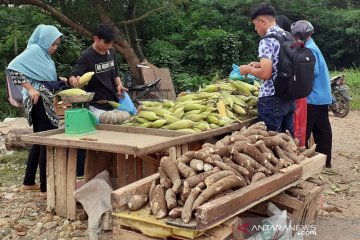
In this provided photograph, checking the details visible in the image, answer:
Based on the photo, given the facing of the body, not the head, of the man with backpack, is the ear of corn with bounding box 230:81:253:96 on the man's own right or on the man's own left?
on the man's own right

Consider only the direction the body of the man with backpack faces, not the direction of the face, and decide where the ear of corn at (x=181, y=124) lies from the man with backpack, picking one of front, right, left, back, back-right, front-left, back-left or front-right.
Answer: front

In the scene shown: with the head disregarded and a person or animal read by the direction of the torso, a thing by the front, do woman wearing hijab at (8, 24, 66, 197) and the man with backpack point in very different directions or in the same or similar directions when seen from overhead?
very different directions

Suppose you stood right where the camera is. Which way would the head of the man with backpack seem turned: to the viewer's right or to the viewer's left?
to the viewer's left

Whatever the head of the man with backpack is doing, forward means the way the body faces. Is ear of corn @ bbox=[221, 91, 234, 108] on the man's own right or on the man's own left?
on the man's own right

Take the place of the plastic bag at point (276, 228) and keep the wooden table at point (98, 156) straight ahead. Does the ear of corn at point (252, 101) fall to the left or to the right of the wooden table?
right

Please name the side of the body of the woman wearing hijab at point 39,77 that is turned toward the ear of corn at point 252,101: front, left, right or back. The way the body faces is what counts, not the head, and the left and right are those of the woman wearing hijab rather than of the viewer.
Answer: front

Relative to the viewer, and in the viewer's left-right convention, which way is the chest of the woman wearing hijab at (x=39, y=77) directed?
facing to the right of the viewer

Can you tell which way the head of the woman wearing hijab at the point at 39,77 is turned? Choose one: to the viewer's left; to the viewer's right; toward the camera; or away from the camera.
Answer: to the viewer's right

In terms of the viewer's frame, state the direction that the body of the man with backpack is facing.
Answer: to the viewer's left

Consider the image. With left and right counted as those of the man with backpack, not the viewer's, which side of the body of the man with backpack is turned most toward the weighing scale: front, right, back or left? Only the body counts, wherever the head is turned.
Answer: front

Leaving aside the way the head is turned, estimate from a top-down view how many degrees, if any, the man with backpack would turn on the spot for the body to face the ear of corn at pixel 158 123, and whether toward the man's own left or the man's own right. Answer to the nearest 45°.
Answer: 0° — they already face it

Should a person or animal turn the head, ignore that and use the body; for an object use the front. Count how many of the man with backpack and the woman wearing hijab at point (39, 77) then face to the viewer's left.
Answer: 1
